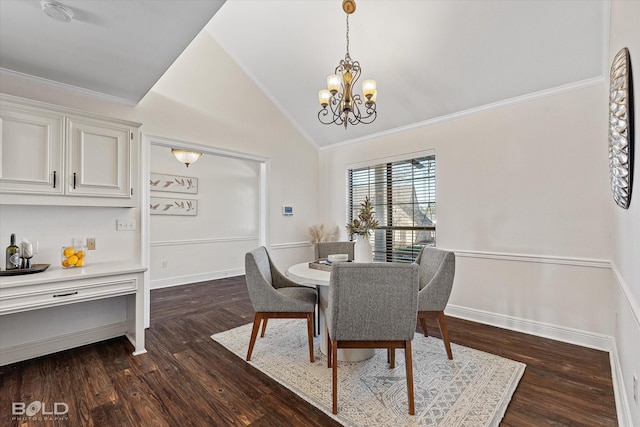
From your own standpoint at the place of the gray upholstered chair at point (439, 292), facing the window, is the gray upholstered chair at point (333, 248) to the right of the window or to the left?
left

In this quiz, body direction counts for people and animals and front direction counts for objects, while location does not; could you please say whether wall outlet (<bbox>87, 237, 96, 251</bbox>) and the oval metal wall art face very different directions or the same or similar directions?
very different directions

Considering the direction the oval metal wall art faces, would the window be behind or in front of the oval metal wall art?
in front

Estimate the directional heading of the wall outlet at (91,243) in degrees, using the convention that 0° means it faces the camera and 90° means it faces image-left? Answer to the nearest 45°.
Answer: approximately 0°

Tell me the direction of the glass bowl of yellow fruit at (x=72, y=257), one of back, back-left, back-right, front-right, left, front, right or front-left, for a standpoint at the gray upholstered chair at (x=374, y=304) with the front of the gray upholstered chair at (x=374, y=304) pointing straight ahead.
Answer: left

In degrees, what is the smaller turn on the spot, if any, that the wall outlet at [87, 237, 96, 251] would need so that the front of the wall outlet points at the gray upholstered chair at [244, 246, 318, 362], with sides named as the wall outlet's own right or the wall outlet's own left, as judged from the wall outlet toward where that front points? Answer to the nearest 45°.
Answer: approximately 45° to the wall outlet's own left

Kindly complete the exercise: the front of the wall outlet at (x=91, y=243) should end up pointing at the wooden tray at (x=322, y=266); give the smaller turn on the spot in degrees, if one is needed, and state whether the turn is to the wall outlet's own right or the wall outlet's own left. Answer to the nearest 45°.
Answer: approximately 45° to the wall outlet's own left

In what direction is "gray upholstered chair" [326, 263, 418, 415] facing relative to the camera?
away from the camera

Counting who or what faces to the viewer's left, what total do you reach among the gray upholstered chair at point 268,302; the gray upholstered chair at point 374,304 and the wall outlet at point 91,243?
0

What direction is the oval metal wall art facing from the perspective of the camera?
to the viewer's left

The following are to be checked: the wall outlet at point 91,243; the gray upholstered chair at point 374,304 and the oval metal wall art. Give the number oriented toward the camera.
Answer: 1

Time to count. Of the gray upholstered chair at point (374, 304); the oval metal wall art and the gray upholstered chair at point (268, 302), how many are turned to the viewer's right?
1

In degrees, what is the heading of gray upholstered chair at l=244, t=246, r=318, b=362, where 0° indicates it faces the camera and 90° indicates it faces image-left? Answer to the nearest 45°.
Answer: approximately 270°
